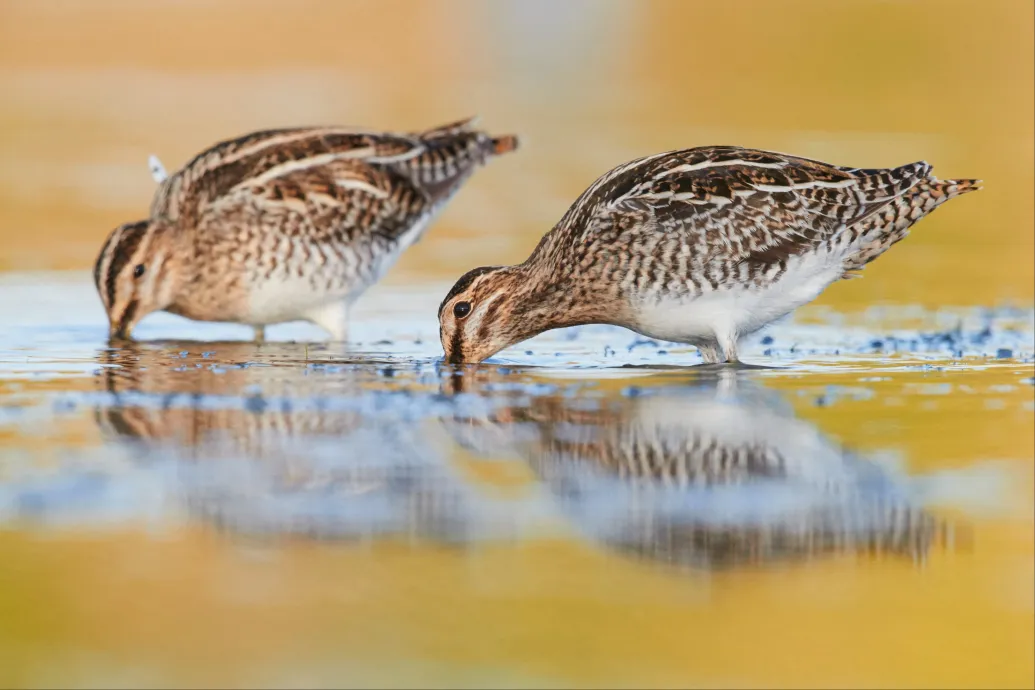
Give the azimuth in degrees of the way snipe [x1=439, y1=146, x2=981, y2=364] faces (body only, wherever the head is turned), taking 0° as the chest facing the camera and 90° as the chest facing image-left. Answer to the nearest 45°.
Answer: approximately 90°
